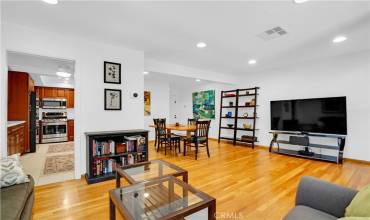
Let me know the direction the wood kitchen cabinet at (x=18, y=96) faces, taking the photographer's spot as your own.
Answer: facing to the right of the viewer

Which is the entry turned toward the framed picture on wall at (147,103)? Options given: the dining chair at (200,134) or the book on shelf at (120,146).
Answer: the dining chair

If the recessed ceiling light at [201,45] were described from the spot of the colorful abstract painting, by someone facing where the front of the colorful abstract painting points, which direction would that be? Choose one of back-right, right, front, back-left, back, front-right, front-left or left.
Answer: front-left

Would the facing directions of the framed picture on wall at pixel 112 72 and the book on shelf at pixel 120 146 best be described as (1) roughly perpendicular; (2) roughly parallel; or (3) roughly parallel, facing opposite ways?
roughly parallel

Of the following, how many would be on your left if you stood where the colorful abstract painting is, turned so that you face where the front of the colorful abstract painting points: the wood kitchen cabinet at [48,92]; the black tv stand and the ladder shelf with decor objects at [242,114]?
2

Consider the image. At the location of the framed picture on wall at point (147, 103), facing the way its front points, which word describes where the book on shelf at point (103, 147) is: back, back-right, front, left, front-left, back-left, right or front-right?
front-right

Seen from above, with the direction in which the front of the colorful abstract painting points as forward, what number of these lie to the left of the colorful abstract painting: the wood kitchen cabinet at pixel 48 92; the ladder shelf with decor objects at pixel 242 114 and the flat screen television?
2

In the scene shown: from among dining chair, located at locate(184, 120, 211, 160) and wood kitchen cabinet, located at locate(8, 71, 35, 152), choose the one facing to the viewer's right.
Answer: the wood kitchen cabinet

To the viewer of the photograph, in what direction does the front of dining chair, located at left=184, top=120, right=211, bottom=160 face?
facing away from the viewer and to the left of the viewer

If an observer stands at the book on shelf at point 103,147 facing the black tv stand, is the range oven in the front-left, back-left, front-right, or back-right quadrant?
back-left

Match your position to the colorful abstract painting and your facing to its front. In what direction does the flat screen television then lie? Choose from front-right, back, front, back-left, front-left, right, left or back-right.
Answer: left

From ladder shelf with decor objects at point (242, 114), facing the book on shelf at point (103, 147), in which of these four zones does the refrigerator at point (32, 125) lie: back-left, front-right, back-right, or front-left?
front-right

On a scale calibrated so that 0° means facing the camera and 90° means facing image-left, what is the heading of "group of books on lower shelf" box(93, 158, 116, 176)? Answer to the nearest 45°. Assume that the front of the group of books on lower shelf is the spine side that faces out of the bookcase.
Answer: approximately 315°

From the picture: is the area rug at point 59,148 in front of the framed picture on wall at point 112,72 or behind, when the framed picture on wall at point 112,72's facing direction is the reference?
behind

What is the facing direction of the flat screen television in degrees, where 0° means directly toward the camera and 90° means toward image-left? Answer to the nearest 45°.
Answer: approximately 45°
